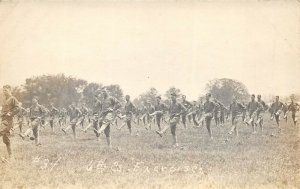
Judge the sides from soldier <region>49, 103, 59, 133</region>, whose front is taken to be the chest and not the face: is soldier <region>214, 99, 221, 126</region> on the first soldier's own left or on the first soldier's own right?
on the first soldier's own left

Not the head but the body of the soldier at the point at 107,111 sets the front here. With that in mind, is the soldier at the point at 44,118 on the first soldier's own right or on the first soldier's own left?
on the first soldier's own right

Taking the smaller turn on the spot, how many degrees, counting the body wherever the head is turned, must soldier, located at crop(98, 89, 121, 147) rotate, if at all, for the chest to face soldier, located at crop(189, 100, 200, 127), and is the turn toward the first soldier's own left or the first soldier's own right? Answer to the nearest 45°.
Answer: approximately 135° to the first soldier's own left

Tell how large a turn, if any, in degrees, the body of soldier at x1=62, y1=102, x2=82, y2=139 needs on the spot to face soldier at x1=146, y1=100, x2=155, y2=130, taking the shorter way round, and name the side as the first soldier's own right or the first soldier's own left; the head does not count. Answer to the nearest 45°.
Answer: approximately 135° to the first soldier's own left

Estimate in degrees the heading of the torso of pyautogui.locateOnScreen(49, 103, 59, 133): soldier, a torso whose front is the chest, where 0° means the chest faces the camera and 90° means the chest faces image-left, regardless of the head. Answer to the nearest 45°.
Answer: approximately 45°

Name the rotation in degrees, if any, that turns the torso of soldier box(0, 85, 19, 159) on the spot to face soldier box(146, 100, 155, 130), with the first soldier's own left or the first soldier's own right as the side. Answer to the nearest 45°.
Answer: approximately 135° to the first soldier's own left

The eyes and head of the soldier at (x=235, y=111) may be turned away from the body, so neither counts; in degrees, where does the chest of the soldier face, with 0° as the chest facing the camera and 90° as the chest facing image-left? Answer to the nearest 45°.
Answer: approximately 45°
